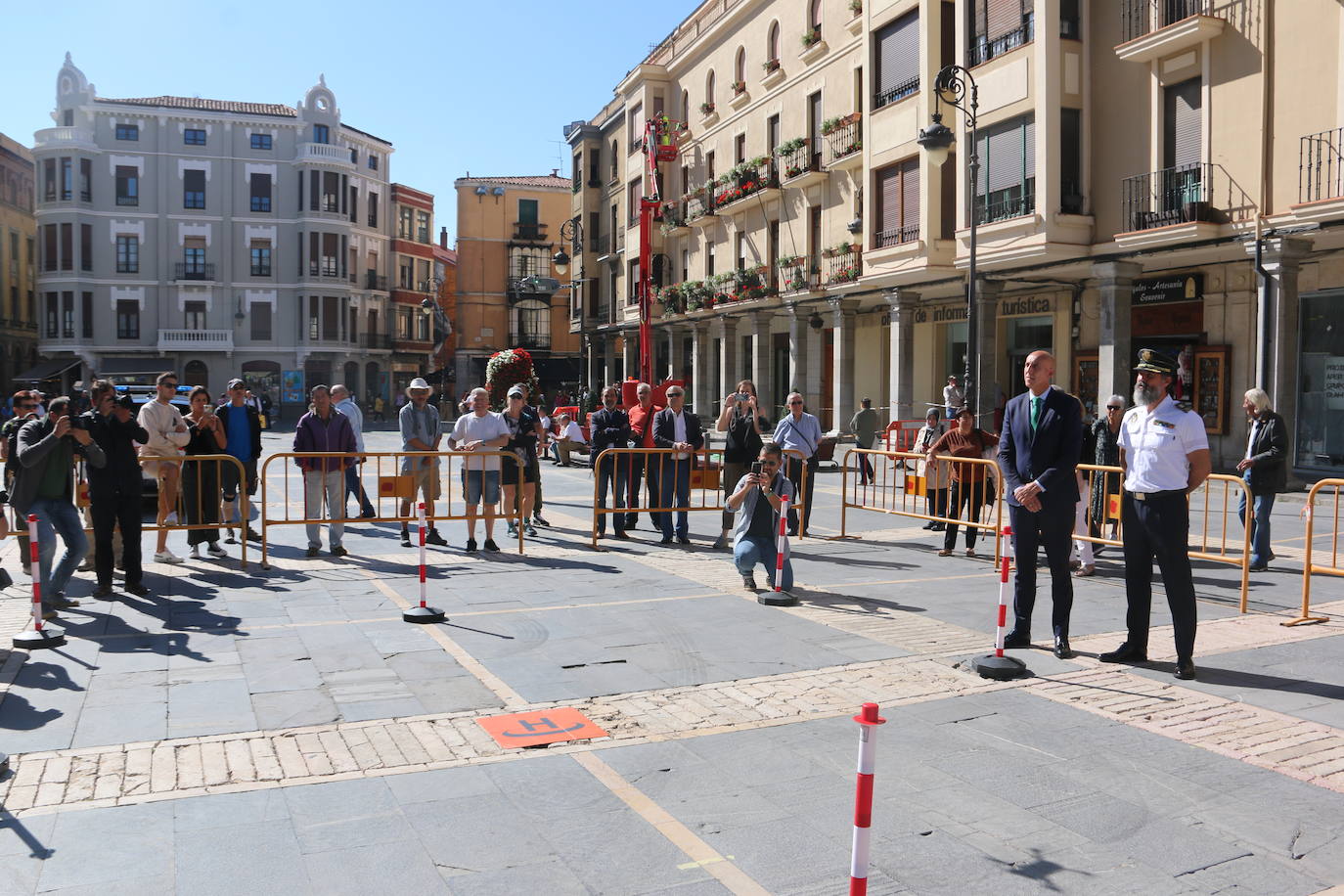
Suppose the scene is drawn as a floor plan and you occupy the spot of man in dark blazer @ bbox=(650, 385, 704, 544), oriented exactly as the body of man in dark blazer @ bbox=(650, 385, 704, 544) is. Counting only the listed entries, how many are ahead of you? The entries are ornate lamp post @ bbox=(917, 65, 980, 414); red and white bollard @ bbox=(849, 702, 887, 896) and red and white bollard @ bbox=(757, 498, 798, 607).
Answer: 2

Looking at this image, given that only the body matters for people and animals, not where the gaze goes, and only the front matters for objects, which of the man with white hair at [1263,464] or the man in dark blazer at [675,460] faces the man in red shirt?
the man with white hair

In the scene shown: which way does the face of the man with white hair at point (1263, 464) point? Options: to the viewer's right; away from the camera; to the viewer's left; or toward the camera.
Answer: to the viewer's left

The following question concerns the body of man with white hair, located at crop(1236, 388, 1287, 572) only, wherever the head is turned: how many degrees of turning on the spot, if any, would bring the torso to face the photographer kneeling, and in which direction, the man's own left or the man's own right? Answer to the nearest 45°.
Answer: approximately 45° to the man's own left

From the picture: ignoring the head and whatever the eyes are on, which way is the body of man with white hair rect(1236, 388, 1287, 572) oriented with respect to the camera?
to the viewer's left

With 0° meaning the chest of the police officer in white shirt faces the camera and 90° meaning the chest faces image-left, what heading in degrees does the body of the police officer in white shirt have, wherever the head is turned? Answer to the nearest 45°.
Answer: approximately 45°

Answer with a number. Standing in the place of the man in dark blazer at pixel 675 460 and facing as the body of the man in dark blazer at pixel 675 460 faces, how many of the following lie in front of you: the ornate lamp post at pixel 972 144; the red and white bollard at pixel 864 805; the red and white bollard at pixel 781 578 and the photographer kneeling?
3

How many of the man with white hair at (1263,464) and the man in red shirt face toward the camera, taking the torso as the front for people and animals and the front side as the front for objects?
1

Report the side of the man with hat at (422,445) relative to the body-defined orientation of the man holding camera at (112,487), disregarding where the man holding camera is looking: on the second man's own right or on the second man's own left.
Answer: on the second man's own left

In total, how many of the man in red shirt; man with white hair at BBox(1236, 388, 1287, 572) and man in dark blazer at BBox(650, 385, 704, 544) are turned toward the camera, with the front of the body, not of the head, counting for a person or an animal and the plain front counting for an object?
2

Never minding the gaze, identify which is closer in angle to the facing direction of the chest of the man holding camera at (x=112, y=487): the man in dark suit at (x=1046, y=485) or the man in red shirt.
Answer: the man in dark suit

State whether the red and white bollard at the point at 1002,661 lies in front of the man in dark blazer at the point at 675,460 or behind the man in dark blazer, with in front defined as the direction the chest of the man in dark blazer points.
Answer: in front

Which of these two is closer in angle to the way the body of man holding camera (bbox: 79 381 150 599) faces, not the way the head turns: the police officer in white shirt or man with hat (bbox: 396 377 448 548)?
the police officer in white shirt

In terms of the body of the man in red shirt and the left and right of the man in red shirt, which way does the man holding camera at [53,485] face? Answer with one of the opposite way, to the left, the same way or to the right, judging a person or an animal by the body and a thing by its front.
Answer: to the left

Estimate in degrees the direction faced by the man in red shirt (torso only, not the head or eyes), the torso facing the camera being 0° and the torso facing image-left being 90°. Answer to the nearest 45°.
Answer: approximately 0°

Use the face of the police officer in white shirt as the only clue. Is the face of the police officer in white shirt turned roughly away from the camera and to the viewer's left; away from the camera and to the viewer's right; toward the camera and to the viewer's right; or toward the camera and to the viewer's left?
toward the camera and to the viewer's left

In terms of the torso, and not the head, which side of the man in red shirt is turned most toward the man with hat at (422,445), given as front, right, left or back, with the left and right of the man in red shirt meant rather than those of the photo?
right
